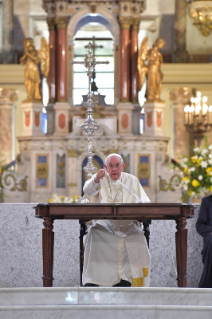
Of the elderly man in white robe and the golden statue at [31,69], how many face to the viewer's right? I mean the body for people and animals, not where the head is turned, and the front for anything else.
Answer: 0

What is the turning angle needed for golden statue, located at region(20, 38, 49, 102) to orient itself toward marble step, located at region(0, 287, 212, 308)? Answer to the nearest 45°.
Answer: approximately 45° to its left

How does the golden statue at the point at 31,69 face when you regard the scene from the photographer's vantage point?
facing the viewer and to the left of the viewer

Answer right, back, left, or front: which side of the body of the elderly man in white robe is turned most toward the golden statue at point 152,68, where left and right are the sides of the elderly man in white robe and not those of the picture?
back

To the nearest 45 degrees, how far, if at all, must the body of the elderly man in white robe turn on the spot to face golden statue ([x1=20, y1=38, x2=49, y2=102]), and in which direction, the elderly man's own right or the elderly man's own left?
approximately 180°

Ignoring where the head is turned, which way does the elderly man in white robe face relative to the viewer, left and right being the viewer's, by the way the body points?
facing the viewer

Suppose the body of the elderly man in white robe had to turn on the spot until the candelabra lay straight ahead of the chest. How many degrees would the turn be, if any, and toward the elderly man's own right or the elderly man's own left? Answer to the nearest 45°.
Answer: approximately 180°

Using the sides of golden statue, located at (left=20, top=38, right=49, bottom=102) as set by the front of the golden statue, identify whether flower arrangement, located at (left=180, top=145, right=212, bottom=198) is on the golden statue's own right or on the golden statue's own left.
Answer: on the golden statue's own left

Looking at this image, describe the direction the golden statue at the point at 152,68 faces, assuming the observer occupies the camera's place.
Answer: facing the viewer and to the right of the viewer

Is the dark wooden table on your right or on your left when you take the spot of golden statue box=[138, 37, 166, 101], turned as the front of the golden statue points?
on your right

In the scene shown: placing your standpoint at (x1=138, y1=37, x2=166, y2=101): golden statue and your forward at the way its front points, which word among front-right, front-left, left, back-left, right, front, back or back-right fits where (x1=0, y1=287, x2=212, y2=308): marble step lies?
front-right
